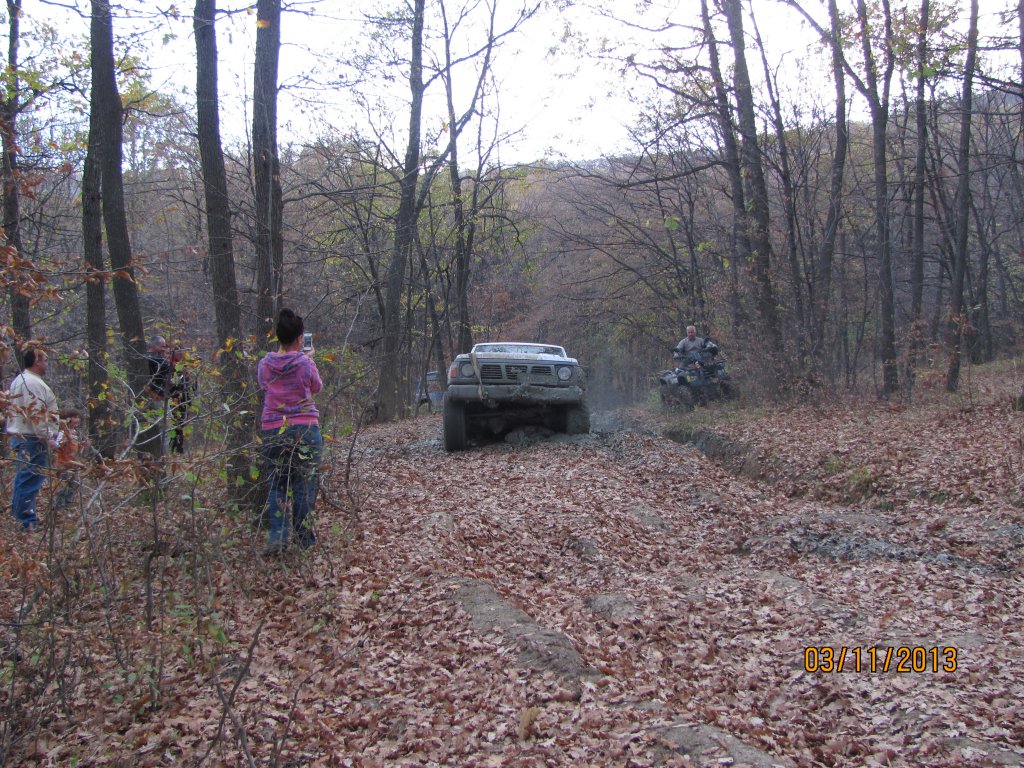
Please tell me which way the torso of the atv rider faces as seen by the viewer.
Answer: toward the camera

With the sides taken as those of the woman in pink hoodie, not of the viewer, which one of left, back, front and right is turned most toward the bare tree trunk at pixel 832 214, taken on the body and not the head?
front

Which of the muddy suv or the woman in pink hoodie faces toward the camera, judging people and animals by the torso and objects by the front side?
the muddy suv

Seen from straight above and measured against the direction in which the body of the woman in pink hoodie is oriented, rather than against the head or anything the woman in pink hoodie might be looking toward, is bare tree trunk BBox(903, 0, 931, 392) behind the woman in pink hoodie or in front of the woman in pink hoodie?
in front

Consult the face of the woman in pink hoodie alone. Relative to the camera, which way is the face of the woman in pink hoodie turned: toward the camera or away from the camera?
away from the camera

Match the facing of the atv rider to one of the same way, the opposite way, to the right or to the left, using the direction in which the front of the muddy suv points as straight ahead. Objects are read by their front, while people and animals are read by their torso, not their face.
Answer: the same way

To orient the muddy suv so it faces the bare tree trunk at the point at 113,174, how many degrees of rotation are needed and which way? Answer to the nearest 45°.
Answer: approximately 45° to its right

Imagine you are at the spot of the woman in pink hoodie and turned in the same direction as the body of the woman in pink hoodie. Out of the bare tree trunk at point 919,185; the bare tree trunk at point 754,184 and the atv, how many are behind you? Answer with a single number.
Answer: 0

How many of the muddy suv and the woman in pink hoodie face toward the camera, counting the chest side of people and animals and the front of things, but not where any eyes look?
1

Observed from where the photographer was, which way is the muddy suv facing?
facing the viewer
